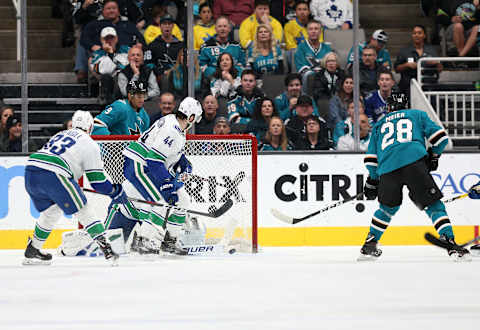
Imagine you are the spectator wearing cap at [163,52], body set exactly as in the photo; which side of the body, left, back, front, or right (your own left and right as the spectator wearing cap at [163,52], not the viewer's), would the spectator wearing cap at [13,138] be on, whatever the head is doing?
right

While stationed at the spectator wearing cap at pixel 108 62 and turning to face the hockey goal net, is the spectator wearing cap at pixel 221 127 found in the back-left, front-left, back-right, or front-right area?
front-left

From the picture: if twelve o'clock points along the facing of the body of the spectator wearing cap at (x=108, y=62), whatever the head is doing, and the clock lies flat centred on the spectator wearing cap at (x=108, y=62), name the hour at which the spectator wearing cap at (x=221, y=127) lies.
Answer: the spectator wearing cap at (x=221, y=127) is roughly at 10 o'clock from the spectator wearing cap at (x=108, y=62).

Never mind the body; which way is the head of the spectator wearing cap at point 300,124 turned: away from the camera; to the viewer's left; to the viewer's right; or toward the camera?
toward the camera

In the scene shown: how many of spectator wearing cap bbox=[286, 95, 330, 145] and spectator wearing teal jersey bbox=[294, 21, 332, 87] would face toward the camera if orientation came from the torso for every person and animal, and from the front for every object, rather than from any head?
2

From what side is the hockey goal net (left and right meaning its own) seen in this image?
front

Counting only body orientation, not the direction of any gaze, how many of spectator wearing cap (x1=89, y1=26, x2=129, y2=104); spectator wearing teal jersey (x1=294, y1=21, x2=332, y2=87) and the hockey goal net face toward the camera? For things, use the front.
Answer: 3

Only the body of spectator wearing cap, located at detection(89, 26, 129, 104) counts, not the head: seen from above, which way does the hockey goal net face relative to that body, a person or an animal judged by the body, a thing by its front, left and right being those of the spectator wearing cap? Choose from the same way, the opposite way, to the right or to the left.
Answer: the same way

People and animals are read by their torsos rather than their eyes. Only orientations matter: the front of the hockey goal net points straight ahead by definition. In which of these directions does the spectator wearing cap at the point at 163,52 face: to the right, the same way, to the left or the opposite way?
the same way

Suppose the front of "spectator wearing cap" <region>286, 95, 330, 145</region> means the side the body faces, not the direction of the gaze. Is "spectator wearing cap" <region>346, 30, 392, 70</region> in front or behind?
behind

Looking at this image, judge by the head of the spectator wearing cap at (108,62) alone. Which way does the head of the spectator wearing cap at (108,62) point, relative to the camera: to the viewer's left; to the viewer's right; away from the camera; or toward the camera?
toward the camera

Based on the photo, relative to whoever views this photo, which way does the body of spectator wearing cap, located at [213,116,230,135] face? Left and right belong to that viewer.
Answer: facing the viewer

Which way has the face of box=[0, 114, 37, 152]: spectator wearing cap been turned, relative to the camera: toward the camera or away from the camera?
toward the camera

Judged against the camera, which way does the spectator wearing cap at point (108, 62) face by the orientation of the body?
toward the camera

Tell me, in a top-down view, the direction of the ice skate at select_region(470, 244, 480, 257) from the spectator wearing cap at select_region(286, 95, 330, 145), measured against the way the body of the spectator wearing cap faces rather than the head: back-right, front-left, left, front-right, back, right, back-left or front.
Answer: front-left

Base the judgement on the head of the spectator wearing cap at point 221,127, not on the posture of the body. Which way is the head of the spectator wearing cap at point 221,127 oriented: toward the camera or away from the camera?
toward the camera
